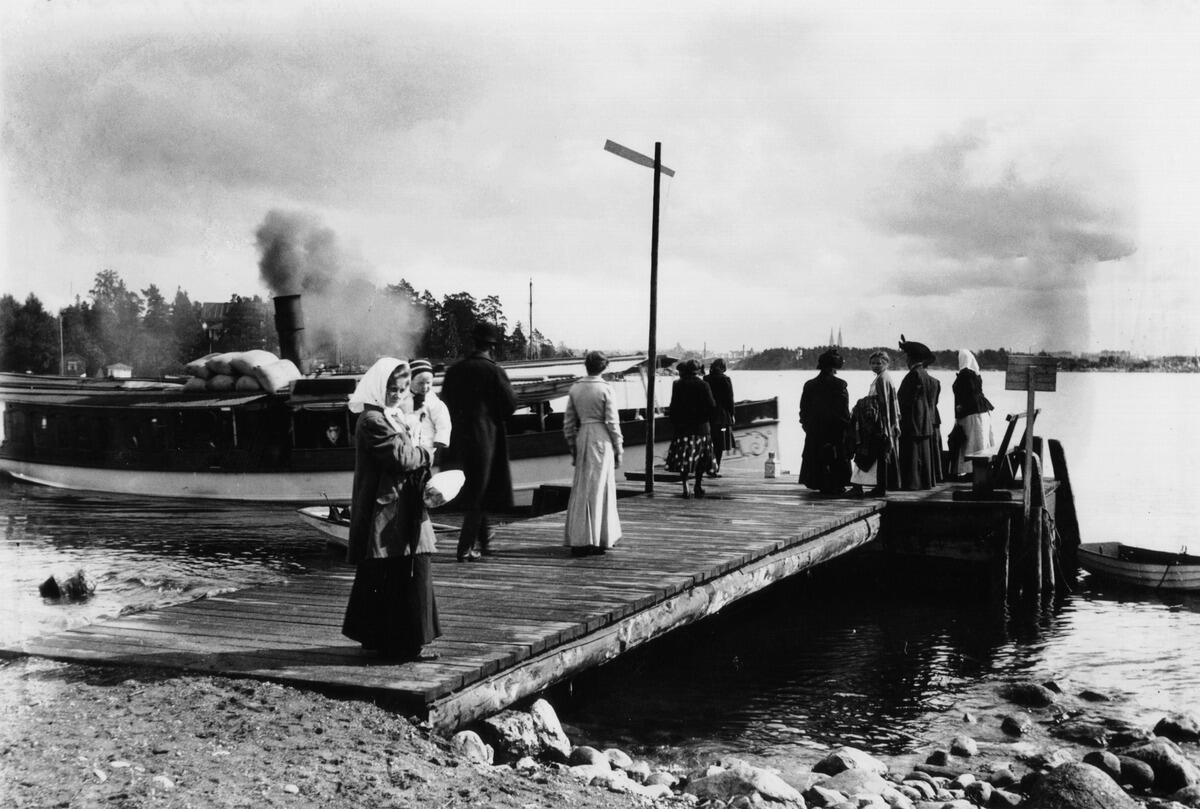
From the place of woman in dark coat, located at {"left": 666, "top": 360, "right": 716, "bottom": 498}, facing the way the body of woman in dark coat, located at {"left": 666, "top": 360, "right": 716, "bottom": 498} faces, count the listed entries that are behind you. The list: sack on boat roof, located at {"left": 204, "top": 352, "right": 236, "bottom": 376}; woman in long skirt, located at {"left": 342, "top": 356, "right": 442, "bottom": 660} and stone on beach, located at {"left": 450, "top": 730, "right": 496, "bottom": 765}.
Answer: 2

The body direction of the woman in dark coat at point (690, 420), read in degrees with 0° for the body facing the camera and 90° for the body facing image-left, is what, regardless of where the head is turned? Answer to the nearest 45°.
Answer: approximately 180°

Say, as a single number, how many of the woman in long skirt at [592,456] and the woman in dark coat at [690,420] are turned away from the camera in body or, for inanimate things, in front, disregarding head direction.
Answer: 2

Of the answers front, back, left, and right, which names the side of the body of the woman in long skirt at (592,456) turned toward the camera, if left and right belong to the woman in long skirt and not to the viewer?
back

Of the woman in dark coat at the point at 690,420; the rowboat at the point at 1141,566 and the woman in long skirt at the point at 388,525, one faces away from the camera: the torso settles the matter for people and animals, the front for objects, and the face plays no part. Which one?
the woman in dark coat

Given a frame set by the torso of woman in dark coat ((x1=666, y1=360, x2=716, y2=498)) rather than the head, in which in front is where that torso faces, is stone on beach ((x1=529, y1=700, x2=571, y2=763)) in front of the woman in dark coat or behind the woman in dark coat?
behind

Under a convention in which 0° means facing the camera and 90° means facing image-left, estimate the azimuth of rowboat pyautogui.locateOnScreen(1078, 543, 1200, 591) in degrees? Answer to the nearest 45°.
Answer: approximately 90°

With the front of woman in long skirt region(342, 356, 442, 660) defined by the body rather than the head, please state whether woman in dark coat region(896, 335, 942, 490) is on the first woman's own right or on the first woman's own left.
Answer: on the first woman's own left

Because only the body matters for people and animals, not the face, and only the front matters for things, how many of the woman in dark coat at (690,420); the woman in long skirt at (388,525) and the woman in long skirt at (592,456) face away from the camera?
2

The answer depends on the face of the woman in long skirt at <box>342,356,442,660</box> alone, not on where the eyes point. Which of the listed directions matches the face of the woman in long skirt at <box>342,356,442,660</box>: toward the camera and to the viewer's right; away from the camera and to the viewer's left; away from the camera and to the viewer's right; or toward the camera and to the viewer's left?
toward the camera and to the viewer's right

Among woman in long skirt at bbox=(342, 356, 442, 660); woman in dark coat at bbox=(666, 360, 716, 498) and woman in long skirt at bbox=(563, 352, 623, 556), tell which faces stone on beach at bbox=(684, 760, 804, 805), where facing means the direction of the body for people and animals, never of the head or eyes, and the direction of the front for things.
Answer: woman in long skirt at bbox=(342, 356, 442, 660)

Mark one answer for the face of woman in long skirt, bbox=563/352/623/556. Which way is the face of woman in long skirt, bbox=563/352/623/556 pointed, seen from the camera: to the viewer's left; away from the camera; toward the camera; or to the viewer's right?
away from the camera
